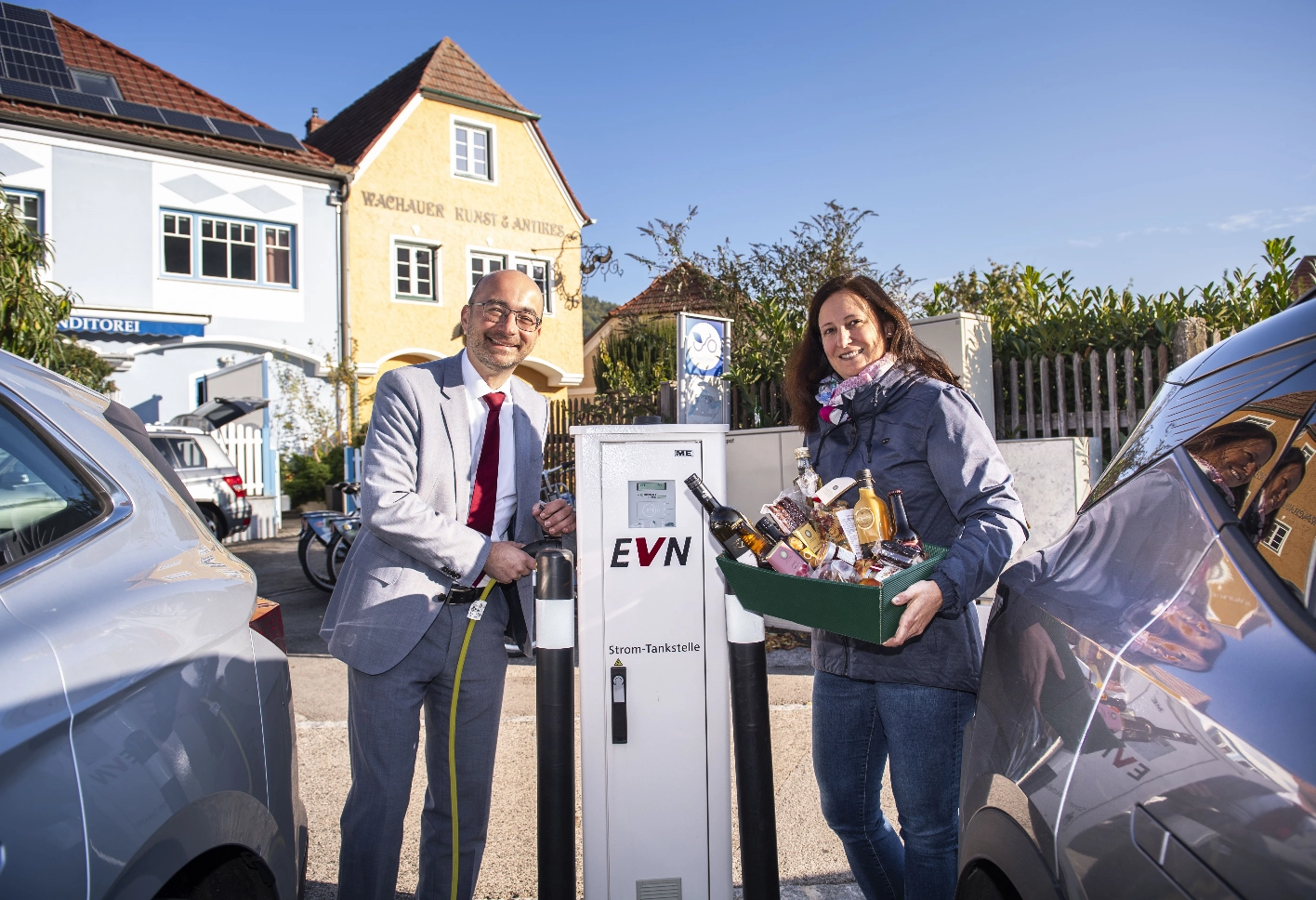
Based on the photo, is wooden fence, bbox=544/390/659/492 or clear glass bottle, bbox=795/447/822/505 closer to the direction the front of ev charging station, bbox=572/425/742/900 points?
the clear glass bottle

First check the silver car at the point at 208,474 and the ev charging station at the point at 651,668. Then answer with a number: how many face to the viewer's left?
1

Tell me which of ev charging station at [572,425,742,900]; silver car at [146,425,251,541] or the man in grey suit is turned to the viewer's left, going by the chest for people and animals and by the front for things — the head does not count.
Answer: the silver car

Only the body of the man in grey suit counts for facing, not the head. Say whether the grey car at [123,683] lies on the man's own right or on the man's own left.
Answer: on the man's own right

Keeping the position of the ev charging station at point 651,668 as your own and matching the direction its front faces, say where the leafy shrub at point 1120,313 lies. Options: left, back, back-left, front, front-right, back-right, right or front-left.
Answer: back-left

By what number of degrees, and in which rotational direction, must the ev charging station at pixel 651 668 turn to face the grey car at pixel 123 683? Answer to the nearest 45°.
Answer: approximately 45° to its right

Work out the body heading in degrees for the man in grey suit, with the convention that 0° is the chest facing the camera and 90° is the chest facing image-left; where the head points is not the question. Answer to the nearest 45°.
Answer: approximately 315°

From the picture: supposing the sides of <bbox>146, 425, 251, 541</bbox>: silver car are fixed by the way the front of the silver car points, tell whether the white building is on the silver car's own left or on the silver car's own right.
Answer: on the silver car's own right
